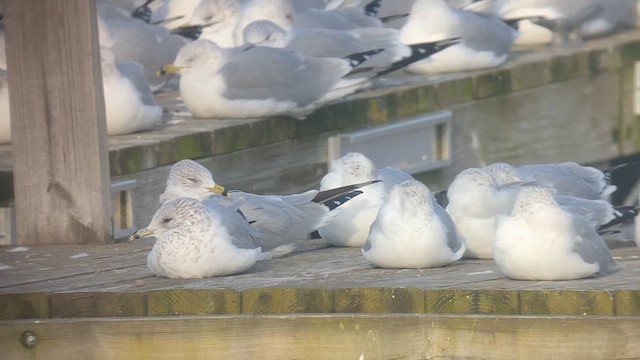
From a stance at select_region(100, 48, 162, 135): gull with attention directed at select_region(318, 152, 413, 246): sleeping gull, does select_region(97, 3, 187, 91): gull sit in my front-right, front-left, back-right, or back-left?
back-left

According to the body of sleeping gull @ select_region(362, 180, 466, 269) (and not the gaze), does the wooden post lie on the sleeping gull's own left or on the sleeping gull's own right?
on the sleeping gull's own right

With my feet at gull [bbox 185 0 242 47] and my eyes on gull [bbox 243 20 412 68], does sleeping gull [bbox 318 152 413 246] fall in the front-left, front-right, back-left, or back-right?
front-right

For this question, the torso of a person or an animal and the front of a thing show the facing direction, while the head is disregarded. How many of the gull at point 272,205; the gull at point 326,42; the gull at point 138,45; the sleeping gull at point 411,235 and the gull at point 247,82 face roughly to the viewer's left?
4

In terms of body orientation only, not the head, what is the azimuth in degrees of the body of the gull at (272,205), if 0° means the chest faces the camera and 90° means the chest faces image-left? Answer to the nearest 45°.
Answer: approximately 90°

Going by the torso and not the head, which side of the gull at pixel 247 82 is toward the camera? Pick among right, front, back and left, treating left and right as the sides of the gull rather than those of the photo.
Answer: left

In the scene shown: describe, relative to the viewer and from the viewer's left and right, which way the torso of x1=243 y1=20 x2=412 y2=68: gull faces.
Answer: facing to the left of the viewer

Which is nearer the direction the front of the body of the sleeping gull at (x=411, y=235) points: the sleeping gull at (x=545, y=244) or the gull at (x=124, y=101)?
the sleeping gull

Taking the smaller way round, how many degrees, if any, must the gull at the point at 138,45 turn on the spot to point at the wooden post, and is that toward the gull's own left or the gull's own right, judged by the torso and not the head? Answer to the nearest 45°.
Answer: approximately 90° to the gull's own left
